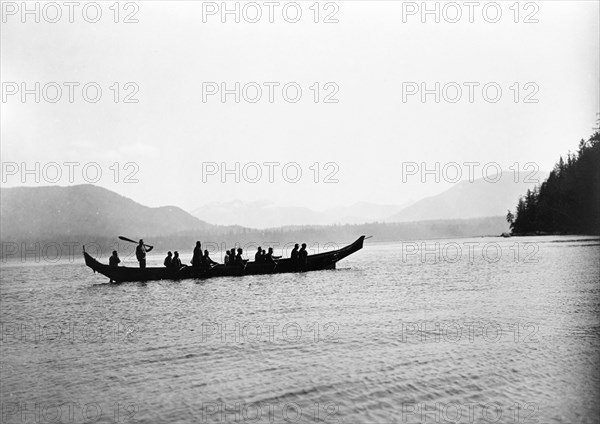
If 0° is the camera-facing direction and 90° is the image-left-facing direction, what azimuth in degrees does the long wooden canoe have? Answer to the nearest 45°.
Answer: approximately 270°
